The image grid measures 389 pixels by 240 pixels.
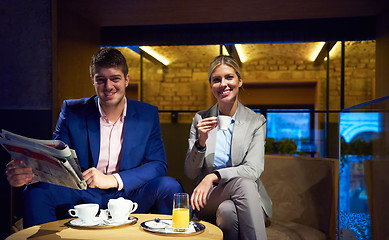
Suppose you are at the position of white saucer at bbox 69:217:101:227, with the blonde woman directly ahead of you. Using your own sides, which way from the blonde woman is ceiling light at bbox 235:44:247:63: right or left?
left

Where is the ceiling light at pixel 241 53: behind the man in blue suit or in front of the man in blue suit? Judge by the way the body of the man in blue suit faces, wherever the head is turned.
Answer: behind

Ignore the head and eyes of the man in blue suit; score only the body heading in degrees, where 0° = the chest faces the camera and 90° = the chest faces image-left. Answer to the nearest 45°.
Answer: approximately 0°

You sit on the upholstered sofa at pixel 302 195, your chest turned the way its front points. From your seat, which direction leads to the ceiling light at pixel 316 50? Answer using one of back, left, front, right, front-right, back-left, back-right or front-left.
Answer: back

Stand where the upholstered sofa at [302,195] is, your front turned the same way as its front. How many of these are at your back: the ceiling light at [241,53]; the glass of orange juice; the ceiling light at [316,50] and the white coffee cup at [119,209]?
2

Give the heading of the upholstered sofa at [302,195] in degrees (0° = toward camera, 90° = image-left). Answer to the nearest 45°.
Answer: approximately 0°

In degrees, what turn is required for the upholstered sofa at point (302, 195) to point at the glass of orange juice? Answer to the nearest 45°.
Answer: approximately 45° to its right

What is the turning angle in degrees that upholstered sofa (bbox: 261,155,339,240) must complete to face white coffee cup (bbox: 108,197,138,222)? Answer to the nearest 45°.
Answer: approximately 45° to its right

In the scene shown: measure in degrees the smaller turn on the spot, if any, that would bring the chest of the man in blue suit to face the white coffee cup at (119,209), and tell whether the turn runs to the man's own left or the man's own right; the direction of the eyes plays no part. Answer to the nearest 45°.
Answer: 0° — they already face it

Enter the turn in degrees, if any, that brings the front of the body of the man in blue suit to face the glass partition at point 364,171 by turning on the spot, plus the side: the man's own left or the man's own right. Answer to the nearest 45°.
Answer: approximately 90° to the man's own left

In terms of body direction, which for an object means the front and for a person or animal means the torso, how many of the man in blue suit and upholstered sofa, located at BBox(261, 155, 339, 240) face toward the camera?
2
